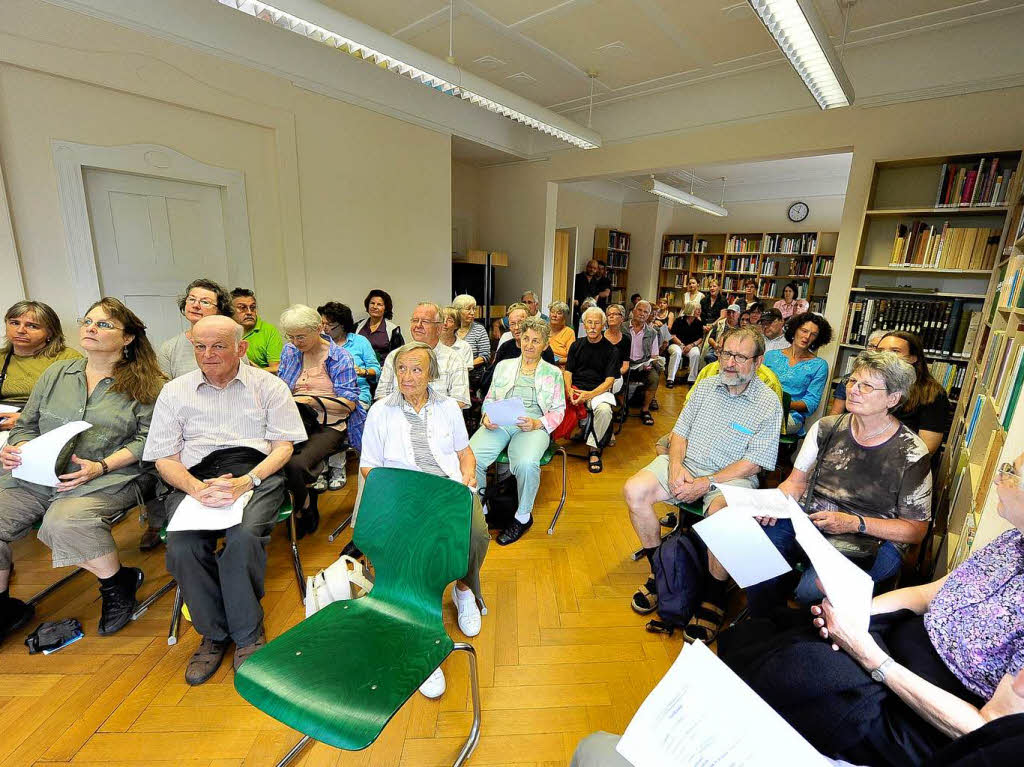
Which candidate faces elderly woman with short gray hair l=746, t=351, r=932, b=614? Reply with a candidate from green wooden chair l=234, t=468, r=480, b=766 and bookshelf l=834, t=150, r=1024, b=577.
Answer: the bookshelf

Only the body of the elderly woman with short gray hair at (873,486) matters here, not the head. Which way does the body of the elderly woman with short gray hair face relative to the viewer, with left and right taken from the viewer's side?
facing the viewer and to the left of the viewer

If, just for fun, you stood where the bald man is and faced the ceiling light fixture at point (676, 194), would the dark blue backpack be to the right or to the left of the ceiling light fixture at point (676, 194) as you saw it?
right

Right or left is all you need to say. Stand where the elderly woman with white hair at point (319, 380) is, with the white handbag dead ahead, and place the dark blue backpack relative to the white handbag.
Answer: left

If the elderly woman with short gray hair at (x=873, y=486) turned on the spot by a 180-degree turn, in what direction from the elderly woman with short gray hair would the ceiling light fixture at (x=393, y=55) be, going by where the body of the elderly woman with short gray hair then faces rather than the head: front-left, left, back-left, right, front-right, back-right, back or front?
back-left

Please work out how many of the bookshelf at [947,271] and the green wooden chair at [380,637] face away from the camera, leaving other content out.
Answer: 0

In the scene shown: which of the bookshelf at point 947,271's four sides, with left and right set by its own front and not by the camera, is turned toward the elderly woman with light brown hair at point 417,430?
front

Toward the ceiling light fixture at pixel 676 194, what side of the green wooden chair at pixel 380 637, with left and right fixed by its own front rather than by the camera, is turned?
back

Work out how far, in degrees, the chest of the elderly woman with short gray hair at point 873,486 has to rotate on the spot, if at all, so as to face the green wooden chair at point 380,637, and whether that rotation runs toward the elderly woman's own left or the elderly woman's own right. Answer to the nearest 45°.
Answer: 0° — they already face it

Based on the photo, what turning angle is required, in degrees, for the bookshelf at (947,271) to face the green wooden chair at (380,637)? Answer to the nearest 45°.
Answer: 0° — it already faces it

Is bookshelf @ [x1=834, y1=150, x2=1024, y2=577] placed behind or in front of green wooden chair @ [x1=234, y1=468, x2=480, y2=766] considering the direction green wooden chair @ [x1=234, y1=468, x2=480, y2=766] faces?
behind
